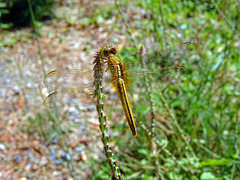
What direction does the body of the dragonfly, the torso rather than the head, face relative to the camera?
away from the camera
